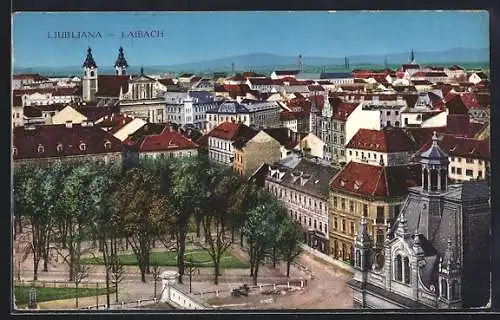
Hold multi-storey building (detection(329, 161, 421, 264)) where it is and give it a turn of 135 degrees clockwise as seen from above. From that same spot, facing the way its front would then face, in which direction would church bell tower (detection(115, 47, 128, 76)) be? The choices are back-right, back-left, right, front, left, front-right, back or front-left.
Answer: left

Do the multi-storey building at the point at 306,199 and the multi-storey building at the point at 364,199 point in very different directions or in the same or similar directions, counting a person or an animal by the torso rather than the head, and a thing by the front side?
same or similar directions

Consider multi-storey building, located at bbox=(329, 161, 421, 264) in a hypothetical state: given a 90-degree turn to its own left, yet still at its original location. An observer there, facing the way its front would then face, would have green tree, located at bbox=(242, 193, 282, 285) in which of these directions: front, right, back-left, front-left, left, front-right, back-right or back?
back-right

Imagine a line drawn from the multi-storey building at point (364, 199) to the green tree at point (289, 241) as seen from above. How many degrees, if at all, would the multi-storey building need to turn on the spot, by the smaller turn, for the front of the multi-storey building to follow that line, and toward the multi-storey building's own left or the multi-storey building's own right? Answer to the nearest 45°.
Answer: approximately 45° to the multi-storey building's own right

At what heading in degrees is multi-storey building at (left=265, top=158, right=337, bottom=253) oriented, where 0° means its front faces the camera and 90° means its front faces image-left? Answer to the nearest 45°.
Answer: approximately 45°

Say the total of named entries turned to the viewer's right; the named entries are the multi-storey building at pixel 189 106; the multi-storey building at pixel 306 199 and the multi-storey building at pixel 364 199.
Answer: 0

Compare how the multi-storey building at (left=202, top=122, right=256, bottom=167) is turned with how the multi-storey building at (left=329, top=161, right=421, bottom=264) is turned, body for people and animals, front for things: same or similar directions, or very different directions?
same or similar directions

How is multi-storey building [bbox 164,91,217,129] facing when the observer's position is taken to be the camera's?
facing the viewer

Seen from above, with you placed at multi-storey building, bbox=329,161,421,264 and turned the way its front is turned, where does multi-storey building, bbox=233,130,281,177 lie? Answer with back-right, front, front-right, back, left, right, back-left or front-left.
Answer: front-right

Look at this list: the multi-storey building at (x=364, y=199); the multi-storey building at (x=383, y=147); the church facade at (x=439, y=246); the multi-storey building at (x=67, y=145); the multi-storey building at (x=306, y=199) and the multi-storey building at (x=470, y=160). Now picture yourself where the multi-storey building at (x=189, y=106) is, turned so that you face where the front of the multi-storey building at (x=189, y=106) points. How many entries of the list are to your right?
1

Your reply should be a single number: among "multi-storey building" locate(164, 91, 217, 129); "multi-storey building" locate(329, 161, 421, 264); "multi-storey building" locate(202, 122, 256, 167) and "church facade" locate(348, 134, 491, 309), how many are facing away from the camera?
0

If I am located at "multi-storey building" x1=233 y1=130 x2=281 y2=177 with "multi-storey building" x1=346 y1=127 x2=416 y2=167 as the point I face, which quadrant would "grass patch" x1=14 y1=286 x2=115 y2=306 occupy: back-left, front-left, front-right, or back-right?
back-right

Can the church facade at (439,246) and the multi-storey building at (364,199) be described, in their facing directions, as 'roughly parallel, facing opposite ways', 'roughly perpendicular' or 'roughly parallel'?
roughly parallel

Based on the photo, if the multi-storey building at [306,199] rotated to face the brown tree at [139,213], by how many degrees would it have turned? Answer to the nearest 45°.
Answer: approximately 45° to its right

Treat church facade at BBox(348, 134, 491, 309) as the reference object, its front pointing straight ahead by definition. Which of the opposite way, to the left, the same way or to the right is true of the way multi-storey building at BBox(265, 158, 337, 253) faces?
the same way
